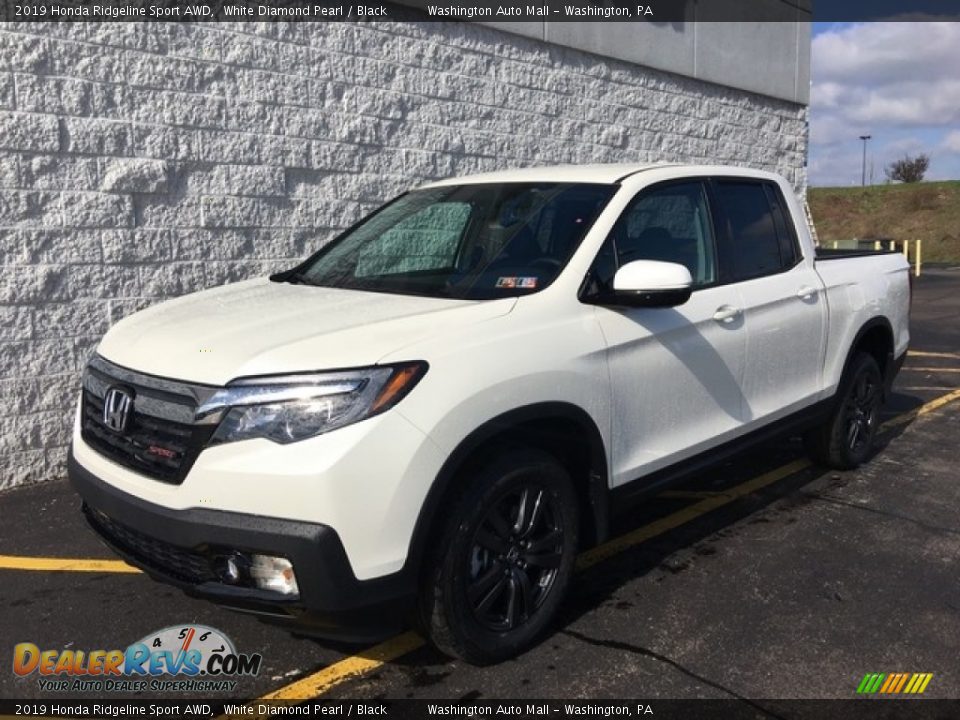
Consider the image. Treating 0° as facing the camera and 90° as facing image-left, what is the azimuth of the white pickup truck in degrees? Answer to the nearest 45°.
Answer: approximately 45°
